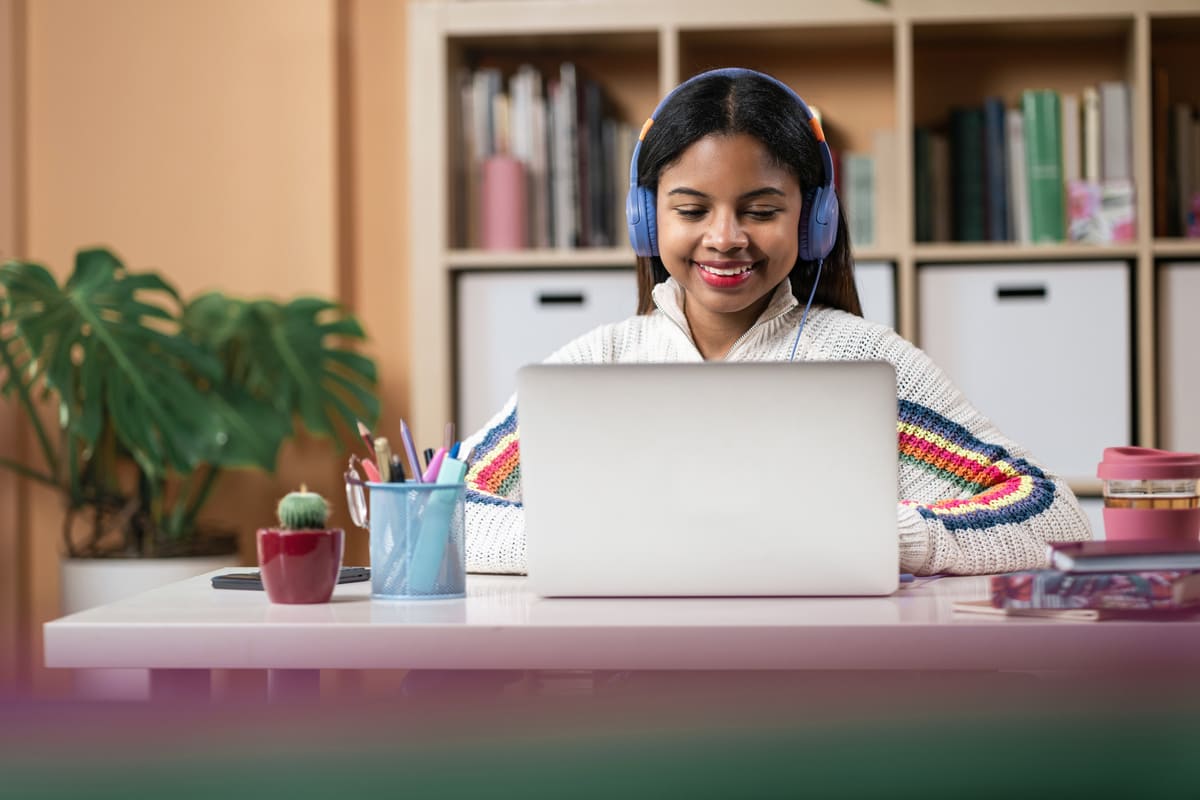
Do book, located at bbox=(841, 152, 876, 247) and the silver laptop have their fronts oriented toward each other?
yes

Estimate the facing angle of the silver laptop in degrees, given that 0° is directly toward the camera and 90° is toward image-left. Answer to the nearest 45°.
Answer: approximately 180°

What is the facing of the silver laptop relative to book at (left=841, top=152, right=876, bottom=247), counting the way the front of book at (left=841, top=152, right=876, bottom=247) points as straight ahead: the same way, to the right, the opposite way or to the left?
the opposite way

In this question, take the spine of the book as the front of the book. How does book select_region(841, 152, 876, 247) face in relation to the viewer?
toward the camera

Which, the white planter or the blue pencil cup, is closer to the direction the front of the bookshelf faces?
the blue pencil cup

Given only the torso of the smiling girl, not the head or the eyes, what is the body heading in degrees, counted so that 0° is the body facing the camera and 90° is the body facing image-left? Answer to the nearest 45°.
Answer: approximately 0°

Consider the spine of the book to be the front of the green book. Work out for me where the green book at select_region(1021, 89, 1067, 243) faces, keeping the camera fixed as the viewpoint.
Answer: facing the viewer

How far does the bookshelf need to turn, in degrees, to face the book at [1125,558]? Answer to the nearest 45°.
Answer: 0° — it already faces it

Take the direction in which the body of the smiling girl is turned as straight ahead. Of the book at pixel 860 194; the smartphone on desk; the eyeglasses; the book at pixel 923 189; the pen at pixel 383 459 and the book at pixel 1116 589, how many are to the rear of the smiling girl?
2

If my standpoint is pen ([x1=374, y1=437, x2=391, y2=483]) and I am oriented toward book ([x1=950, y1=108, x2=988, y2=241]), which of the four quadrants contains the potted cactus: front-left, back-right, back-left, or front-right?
back-left
